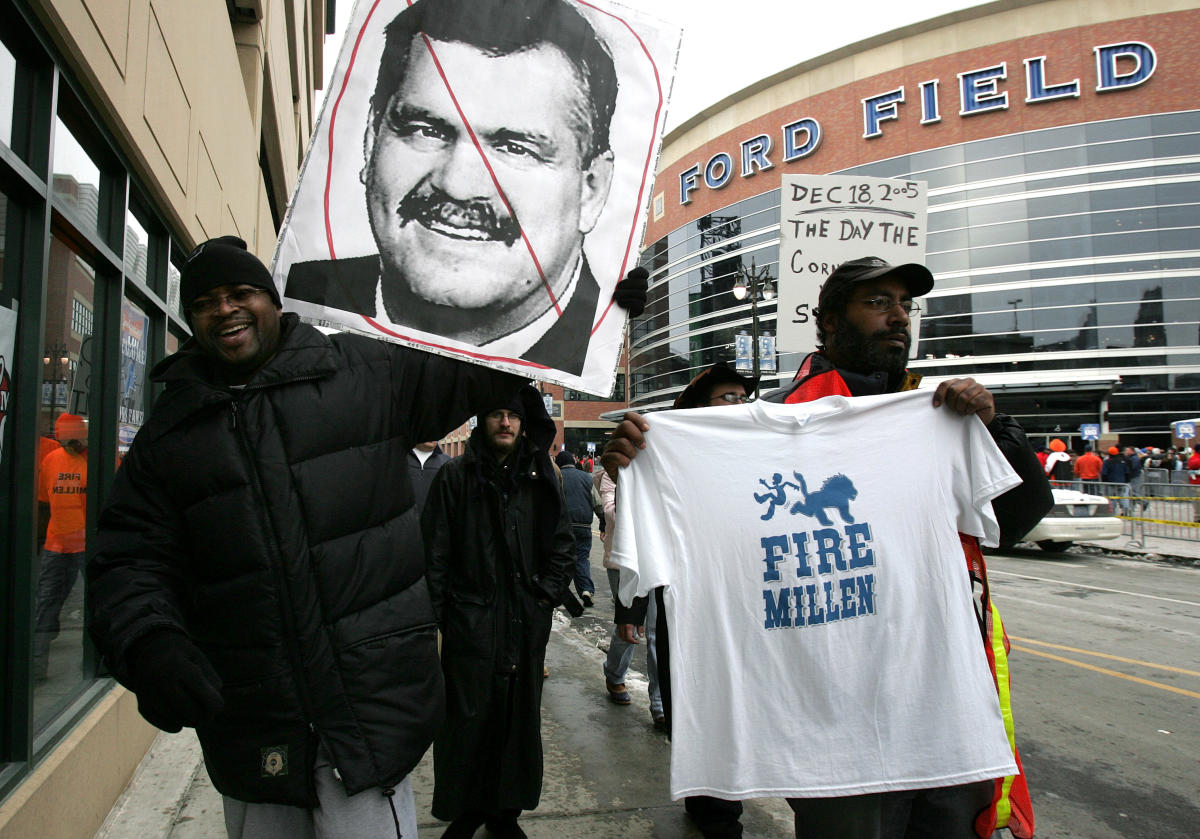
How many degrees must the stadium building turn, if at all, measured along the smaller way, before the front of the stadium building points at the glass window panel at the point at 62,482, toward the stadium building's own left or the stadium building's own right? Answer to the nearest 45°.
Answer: approximately 45° to the stadium building's own left

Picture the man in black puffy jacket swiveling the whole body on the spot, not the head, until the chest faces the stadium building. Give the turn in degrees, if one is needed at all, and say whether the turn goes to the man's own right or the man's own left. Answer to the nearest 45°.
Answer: approximately 135° to the man's own left

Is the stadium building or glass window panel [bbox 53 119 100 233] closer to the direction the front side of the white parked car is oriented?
the stadium building

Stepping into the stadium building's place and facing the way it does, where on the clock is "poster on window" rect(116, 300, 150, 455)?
The poster on window is roughly at 11 o'clock from the stadium building.

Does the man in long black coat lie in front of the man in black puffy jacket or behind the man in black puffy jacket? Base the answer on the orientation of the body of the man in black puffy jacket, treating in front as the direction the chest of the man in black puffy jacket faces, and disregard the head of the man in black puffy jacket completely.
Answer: behind

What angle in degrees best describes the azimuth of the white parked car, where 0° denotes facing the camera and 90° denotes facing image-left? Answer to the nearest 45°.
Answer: approximately 135°

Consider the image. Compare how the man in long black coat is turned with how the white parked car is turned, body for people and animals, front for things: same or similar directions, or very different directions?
very different directions

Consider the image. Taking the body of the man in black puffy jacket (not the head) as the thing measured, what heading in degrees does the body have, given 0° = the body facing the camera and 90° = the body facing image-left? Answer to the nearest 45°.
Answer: approximately 0°
